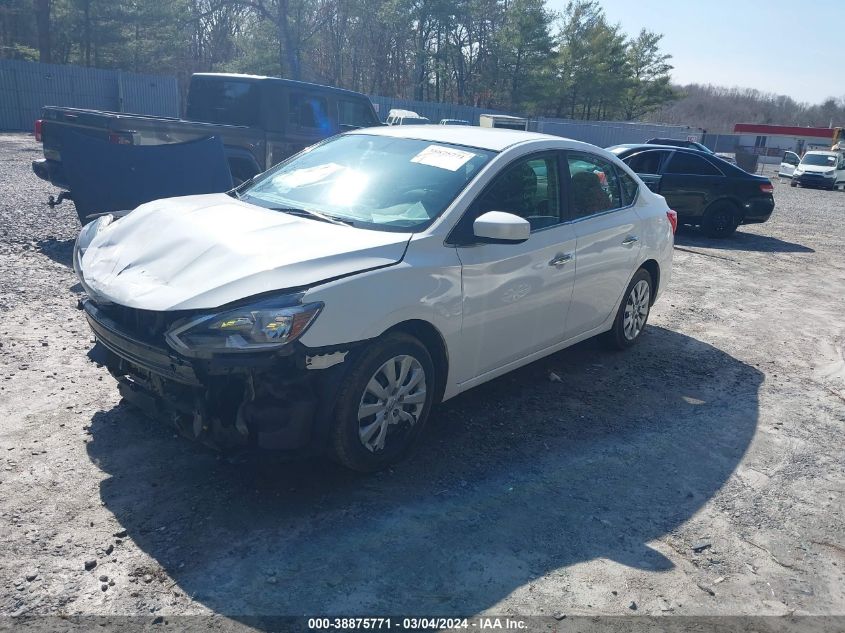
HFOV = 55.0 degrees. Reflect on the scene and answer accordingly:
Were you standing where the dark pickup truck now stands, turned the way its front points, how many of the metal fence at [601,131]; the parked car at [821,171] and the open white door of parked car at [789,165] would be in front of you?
3

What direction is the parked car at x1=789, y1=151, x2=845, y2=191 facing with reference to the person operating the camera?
facing the viewer and to the left of the viewer

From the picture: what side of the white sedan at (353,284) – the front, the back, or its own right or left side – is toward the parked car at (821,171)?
back

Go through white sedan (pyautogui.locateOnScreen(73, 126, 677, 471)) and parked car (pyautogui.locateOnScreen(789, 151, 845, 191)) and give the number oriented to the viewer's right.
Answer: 0

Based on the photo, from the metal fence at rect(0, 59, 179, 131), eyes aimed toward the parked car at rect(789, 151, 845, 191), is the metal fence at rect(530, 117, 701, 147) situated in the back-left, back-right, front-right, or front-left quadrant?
front-left

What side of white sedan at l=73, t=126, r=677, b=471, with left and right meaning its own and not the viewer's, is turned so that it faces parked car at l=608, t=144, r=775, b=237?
back

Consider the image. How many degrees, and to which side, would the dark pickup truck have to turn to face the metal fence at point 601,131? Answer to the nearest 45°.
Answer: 0° — it already faces it

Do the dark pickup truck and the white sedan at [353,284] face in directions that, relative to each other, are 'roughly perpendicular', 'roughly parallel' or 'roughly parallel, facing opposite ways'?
roughly parallel, facing opposite ways

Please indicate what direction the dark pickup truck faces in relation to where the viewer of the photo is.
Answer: facing away from the viewer and to the right of the viewer

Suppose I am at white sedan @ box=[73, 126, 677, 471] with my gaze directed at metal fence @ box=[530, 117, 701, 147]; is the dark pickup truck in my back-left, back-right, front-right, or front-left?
front-left

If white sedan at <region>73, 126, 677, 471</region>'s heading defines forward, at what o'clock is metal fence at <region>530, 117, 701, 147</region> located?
The metal fence is roughly at 5 o'clock from the white sedan.

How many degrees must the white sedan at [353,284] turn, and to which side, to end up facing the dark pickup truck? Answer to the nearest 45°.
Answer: approximately 135° to its right
